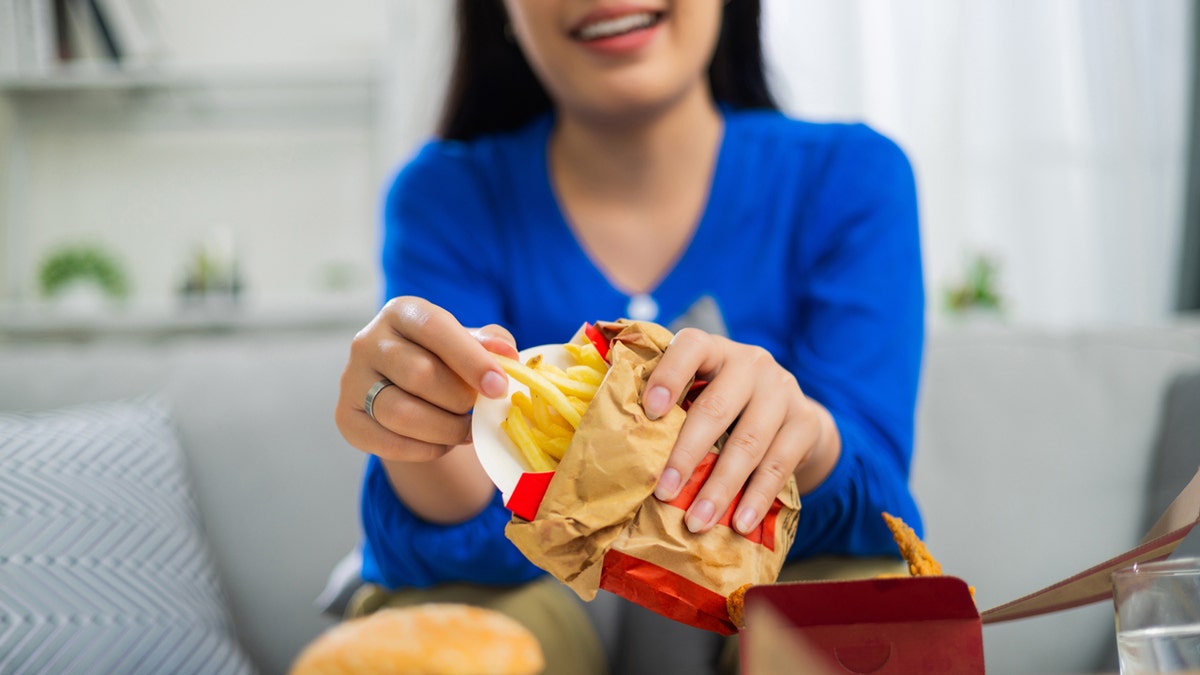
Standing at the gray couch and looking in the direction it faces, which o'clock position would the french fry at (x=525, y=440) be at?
The french fry is roughly at 1 o'clock from the gray couch.

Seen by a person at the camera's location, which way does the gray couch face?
facing the viewer

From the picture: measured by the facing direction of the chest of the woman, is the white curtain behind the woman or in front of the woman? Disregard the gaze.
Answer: behind

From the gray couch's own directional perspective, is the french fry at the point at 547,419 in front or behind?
in front

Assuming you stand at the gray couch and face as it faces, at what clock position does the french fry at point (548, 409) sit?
The french fry is roughly at 1 o'clock from the gray couch.

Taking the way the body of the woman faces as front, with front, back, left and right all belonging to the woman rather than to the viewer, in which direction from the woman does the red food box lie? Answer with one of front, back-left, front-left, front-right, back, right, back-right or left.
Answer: front

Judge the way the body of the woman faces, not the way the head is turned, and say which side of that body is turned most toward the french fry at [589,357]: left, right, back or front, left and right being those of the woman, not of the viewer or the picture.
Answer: front

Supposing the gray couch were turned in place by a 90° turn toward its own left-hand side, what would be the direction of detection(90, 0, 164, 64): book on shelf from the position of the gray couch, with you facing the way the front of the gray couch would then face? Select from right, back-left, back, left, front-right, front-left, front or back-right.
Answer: back-left
